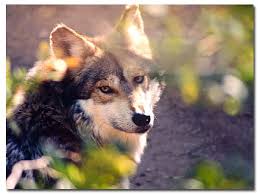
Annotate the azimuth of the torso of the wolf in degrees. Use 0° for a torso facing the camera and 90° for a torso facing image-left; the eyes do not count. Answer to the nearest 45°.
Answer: approximately 315°
